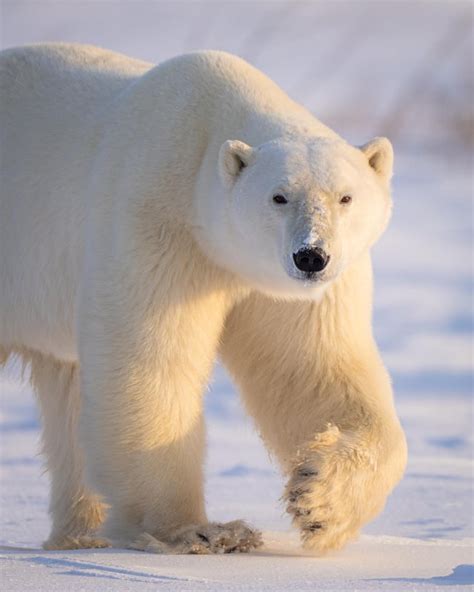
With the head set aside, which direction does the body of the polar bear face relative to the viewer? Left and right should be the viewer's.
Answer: facing the viewer and to the right of the viewer
